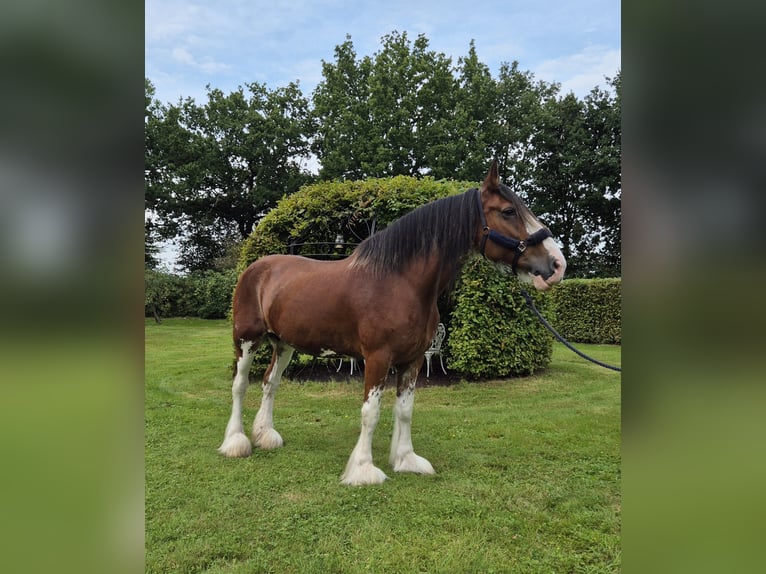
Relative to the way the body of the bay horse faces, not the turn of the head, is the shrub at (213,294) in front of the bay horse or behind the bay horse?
behind

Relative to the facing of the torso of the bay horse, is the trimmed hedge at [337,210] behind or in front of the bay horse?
behind

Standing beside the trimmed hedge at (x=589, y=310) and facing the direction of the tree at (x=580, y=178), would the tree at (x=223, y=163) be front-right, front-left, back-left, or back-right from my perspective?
front-left

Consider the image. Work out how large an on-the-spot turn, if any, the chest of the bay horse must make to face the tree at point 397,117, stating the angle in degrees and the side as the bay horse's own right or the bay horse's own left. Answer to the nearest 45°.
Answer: approximately 135° to the bay horse's own left

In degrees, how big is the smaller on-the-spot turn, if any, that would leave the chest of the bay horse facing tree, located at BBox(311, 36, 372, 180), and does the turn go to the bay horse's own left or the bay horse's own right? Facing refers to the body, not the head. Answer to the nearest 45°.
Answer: approximately 135° to the bay horse's own left

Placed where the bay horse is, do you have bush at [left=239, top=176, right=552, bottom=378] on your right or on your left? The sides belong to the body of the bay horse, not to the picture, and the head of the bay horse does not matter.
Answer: on your left

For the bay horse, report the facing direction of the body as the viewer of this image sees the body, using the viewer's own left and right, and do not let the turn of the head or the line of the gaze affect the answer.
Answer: facing the viewer and to the right of the viewer
